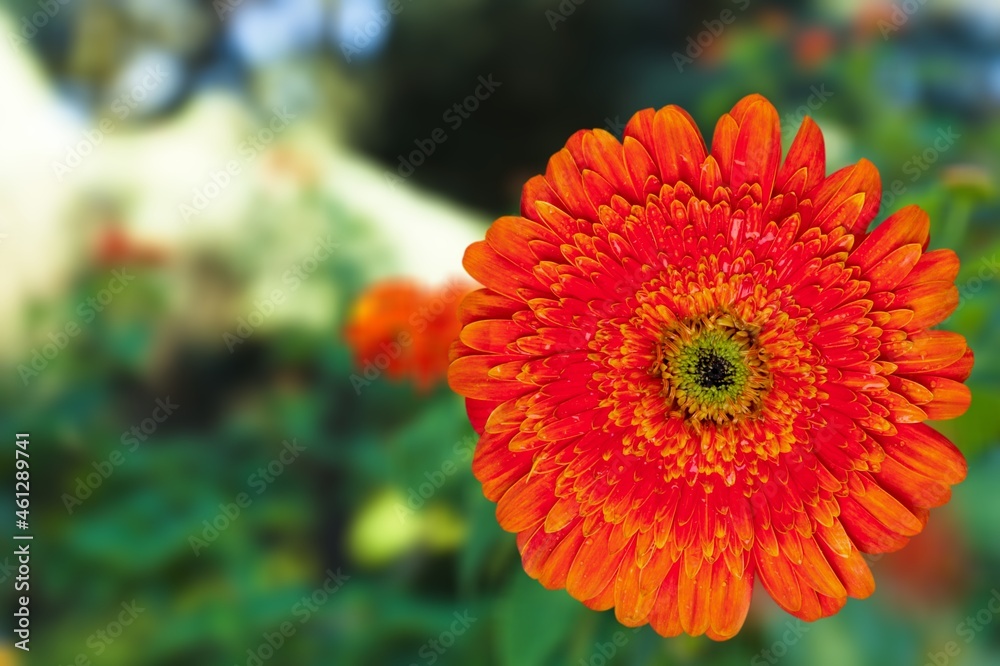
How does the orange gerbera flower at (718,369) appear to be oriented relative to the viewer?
toward the camera

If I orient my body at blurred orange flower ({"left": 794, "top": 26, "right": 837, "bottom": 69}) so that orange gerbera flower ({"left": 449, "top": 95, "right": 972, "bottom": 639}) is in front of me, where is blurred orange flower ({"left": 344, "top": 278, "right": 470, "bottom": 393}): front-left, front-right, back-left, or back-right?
front-right

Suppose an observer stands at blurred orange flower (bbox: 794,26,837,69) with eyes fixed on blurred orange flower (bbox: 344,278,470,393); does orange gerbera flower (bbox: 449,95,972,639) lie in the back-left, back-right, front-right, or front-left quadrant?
front-left
